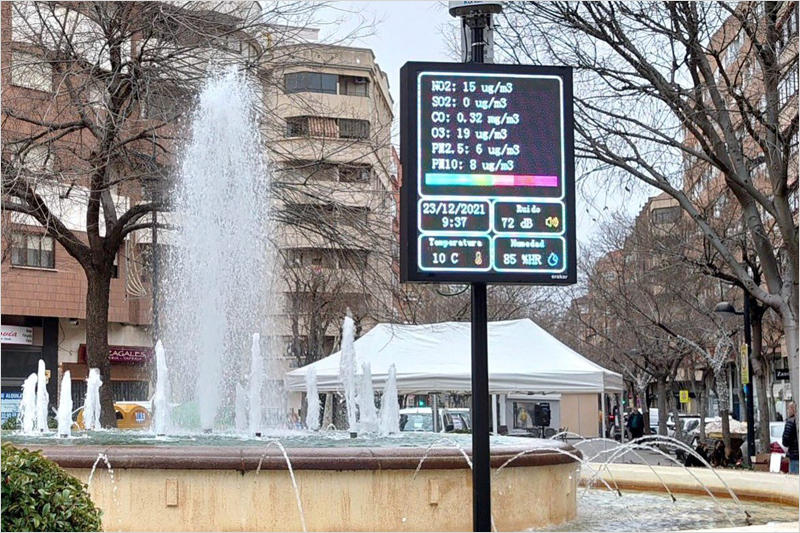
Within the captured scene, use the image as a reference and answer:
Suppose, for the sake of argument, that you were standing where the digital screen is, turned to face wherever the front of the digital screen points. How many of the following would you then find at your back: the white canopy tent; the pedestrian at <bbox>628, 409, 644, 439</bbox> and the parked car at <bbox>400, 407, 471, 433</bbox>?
3

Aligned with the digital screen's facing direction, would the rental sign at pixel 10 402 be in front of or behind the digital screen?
behind

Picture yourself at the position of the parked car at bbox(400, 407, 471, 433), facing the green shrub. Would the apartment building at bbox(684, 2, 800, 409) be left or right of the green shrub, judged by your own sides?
left

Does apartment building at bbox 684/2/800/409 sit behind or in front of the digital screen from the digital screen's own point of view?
behind

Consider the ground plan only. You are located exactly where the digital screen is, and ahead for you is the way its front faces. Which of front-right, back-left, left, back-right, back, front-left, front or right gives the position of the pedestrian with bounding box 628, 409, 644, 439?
back

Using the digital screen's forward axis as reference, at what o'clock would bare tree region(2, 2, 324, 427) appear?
The bare tree is roughly at 5 o'clock from the digital screen.

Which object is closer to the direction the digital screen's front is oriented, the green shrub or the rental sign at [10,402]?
the green shrub

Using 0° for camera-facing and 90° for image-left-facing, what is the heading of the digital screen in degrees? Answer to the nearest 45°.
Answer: approximately 0°

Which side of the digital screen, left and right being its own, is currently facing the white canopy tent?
back

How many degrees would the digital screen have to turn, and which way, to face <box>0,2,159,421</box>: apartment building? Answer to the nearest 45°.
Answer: approximately 135° to its right
